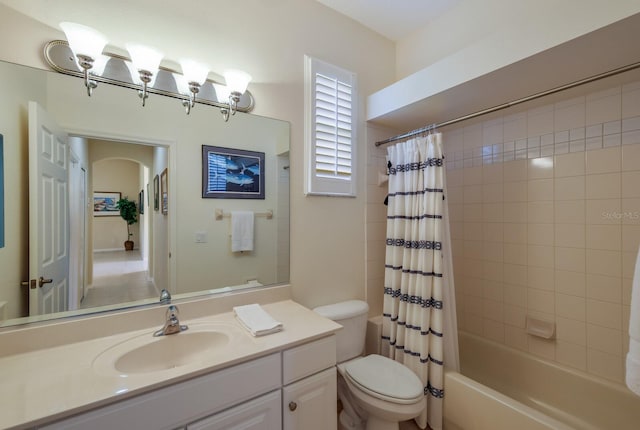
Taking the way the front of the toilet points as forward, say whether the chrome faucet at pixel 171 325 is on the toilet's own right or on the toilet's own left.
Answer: on the toilet's own right

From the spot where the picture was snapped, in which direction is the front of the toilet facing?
facing the viewer and to the right of the viewer

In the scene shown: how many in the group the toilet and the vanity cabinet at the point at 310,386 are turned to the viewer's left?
0

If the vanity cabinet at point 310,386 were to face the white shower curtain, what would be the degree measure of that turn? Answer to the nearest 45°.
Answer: approximately 90° to its left

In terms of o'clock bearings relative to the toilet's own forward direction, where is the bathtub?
The bathtub is roughly at 10 o'clock from the toilet.

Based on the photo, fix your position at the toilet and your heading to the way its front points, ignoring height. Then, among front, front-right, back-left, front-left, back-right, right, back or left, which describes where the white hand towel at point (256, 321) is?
right
